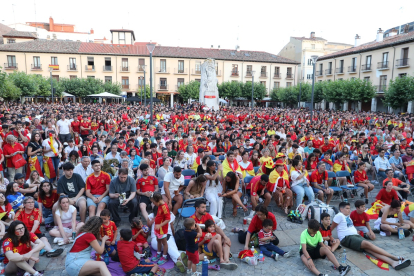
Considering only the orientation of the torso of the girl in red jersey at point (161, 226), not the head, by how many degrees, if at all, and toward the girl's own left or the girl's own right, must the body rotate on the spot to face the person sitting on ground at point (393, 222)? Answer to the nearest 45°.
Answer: approximately 135° to the girl's own left

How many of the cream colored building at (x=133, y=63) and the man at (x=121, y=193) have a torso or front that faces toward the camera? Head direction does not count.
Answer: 2

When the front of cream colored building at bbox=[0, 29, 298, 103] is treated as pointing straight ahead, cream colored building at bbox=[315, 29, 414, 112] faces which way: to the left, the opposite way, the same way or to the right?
to the right

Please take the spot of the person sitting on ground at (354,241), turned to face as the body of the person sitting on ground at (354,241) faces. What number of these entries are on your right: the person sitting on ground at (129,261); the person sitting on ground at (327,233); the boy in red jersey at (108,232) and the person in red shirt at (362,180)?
3

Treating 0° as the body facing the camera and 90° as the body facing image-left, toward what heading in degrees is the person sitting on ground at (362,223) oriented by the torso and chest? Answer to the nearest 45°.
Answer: approximately 315°

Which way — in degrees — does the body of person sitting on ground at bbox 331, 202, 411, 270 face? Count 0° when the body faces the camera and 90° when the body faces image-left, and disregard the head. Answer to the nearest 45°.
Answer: approximately 315°

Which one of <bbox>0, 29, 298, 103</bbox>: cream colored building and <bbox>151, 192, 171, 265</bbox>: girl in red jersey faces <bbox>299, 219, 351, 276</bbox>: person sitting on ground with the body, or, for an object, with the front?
the cream colored building

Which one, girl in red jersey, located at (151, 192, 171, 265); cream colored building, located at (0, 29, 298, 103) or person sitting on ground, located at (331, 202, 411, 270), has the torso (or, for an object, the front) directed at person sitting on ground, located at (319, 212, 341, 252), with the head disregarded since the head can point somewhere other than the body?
the cream colored building

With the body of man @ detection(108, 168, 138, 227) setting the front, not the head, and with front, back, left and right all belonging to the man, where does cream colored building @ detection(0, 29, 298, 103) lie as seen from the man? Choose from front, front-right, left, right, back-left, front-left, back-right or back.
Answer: back

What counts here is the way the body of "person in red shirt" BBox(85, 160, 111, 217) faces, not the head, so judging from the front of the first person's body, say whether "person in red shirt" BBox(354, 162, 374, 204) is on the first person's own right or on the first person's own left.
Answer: on the first person's own left

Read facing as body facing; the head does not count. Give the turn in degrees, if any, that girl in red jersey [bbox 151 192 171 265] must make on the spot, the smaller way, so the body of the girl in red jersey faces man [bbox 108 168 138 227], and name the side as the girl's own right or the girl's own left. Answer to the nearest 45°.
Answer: approximately 90° to the girl's own right

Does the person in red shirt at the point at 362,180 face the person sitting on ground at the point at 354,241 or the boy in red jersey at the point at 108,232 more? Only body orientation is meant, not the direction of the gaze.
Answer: the person sitting on ground

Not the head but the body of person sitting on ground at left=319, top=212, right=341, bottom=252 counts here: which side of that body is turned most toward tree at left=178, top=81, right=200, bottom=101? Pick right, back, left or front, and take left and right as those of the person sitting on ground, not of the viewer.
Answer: back

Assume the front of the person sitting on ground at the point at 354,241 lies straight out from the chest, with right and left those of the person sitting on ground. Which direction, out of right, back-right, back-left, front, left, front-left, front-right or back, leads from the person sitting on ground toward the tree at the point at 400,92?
back-left

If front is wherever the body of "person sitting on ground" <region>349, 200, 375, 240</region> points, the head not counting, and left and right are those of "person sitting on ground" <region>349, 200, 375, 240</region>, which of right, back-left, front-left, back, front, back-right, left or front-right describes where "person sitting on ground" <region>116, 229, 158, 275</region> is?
right
